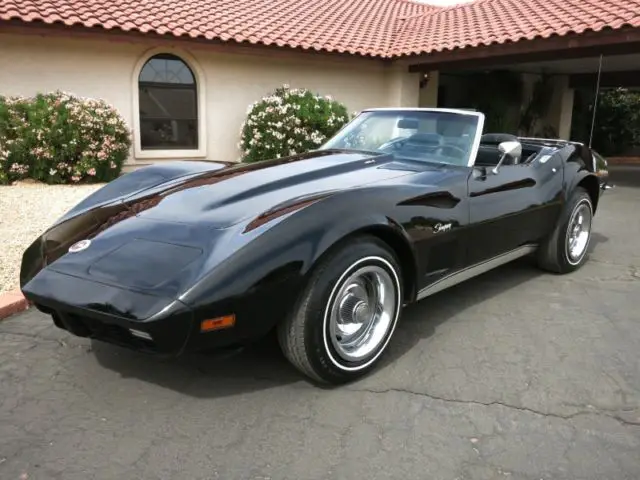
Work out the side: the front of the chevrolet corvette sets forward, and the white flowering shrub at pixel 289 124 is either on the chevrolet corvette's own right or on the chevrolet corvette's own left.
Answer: on the chevrolet corvette's own right

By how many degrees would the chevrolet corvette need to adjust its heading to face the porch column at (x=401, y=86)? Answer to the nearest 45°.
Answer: approximately 135° to its right

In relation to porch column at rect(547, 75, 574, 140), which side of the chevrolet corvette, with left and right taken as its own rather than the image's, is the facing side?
back

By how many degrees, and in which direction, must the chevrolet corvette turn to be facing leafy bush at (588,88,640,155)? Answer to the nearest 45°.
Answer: approximately 180°

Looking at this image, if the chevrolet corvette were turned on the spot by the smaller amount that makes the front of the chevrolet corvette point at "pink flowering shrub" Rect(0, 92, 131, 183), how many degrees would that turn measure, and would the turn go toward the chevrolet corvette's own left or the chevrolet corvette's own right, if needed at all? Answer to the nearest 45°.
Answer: approximately 90° to the chevrolet corvette's own right

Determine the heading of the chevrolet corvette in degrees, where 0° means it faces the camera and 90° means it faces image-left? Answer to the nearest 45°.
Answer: approximately 45°

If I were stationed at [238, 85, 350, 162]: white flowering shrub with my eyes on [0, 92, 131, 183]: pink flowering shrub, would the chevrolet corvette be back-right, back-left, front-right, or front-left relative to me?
front-left
